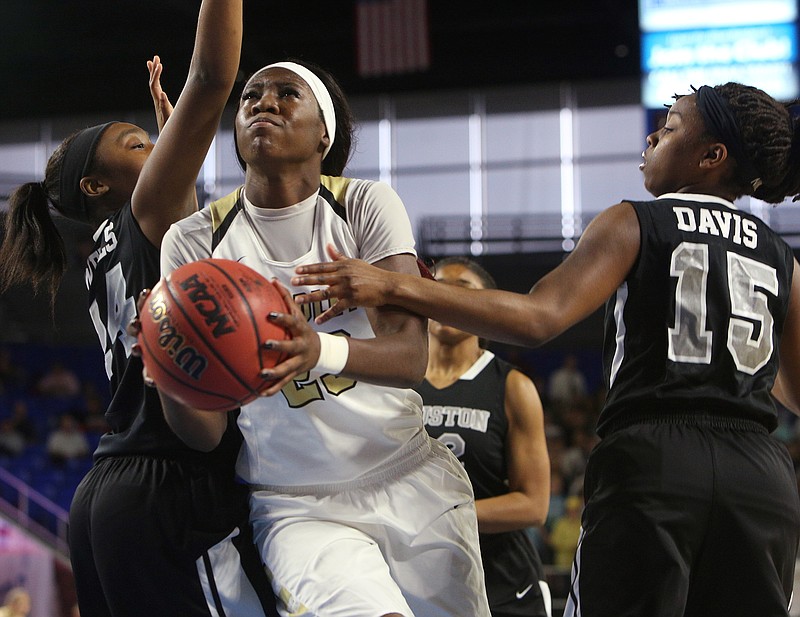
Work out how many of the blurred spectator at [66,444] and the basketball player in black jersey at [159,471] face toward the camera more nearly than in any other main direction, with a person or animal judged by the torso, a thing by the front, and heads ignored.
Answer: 1

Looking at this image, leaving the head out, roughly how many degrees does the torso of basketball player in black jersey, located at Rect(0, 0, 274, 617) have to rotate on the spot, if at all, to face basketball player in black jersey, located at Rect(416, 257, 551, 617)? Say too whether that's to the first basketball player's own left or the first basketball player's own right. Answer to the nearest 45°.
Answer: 0° — they already face them

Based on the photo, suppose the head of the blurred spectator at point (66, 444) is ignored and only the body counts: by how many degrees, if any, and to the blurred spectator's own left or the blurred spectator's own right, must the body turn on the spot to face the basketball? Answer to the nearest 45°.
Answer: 0° — they already face it

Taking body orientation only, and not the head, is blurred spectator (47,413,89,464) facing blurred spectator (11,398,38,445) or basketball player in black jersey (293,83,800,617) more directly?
the basketball player in black jersey

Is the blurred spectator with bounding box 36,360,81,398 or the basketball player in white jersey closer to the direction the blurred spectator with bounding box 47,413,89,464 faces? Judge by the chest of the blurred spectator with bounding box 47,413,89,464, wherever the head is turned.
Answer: the basketball player in white jersey

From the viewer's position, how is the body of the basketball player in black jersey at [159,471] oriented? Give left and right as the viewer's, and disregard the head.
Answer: facing away from the viewer and to the right of the viewer

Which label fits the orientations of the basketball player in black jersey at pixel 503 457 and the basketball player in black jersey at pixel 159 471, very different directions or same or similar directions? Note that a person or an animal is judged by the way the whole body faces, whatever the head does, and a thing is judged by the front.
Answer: very different directions
